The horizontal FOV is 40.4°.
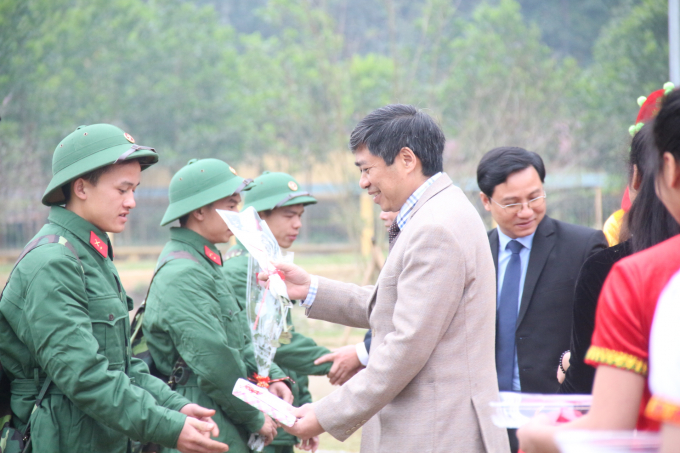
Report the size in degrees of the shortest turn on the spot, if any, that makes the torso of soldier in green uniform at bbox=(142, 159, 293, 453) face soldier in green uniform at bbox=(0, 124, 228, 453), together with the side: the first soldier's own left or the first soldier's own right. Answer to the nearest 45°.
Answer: approximately 135° to the first soldier's own right

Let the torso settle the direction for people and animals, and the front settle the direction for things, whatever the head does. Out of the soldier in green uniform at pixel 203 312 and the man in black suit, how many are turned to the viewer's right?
1

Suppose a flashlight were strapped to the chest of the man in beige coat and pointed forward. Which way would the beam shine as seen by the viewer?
to the viewer's left

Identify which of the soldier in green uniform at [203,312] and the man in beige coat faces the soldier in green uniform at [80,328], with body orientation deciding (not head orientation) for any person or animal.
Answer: the man in beige coat

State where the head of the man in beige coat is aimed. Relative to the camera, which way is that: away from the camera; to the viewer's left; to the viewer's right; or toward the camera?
to the viewer's left

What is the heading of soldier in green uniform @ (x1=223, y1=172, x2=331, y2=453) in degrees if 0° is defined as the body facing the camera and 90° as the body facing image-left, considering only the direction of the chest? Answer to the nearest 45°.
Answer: approximately 315°

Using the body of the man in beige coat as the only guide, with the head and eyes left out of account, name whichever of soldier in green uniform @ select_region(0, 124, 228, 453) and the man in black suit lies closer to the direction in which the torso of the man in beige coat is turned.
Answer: the soldier in green uniform

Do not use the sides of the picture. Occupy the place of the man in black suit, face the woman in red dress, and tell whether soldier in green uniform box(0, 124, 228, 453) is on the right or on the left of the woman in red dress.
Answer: right

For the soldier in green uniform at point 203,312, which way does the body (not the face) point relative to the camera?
to the viewer's right

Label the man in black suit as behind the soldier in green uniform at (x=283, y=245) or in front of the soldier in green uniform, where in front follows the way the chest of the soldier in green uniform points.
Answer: in front
